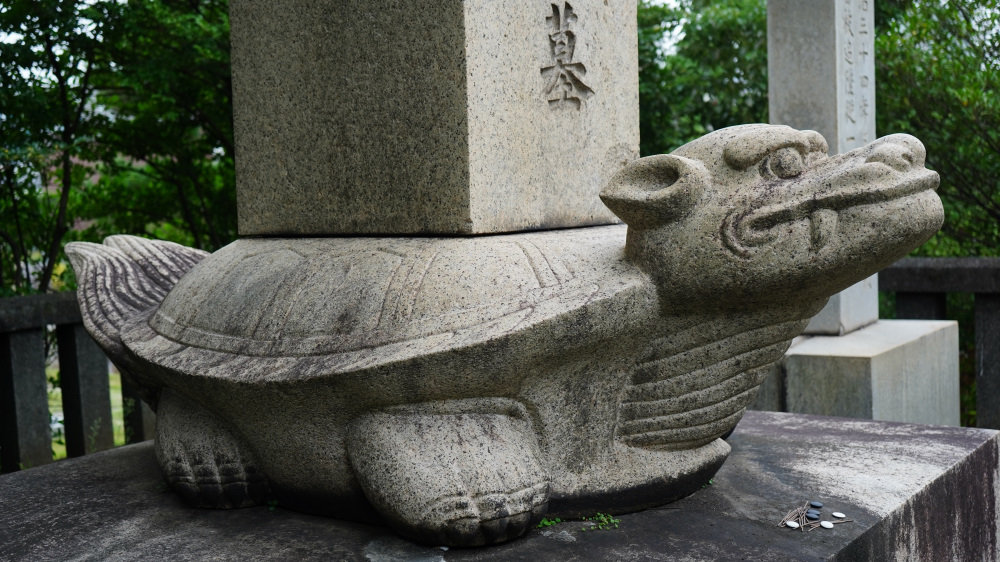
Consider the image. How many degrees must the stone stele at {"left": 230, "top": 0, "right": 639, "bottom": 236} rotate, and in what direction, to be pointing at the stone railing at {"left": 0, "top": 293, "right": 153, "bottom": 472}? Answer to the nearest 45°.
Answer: approximately 180°

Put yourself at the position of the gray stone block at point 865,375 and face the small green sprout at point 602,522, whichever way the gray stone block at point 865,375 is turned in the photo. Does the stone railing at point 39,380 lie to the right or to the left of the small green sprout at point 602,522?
right

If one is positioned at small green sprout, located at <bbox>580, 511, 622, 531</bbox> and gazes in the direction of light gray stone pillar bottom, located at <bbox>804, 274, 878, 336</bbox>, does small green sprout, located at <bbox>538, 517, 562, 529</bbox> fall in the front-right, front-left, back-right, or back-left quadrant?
back-left

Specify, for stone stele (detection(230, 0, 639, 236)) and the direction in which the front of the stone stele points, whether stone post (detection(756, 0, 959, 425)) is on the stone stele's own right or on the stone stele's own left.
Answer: on the stone stele's own left

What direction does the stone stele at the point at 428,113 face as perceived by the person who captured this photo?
facing the viewer and to the right of the viewer

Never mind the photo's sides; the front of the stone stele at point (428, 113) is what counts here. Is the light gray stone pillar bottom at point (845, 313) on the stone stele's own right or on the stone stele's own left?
on the stone stele's own left

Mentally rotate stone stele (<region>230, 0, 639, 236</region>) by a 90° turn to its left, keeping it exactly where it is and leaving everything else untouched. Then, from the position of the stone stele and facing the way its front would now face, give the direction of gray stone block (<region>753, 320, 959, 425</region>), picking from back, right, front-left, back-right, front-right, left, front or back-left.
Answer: front
